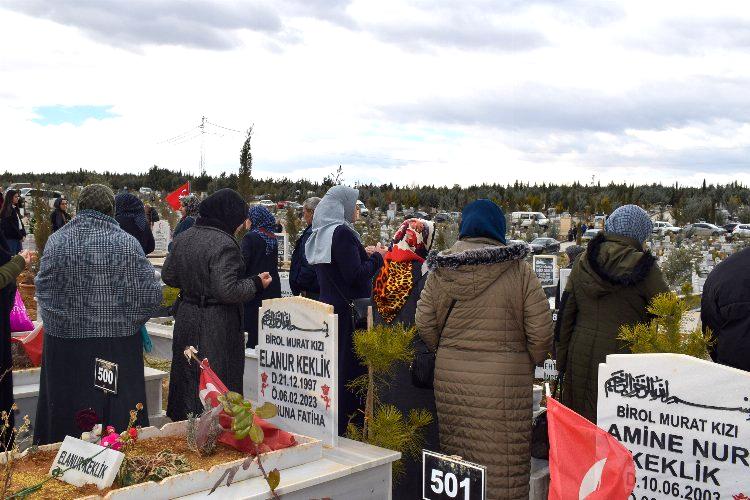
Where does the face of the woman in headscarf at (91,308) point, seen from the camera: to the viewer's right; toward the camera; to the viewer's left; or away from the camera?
away from the camera

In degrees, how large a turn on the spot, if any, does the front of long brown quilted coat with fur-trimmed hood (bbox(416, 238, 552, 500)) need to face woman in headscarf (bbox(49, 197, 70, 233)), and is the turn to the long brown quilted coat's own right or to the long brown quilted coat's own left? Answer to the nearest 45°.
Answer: approximately 45° to the long brown quilted coat's own left

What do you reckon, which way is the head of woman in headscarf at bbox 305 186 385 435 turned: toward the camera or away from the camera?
away from the camera

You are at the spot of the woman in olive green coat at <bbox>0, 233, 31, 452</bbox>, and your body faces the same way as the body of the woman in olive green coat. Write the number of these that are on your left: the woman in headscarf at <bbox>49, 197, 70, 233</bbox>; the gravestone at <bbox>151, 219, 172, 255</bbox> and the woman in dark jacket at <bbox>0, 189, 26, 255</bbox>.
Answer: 3

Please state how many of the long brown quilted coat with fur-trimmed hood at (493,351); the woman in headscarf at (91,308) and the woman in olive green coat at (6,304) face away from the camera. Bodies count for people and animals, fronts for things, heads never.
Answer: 2

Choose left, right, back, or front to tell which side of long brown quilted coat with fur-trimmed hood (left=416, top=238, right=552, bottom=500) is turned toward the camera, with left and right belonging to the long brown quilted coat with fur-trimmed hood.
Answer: back

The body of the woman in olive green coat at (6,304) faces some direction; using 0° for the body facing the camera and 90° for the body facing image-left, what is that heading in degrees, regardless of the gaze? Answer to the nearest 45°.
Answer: approximately 270°

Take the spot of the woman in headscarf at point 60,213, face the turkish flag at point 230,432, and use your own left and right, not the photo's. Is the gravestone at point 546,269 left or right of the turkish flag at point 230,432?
left

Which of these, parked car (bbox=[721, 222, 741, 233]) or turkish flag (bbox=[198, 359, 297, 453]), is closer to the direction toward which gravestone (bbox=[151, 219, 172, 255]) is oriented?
the turkish flag

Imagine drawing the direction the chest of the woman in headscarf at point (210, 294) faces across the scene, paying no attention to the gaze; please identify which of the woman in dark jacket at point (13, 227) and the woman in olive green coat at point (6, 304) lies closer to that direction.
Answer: the woman in dark jacket
